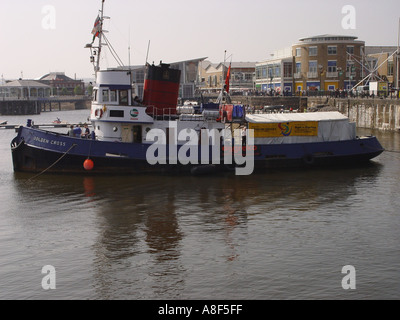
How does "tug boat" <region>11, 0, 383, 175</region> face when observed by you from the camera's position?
facing to the left of the viewer
